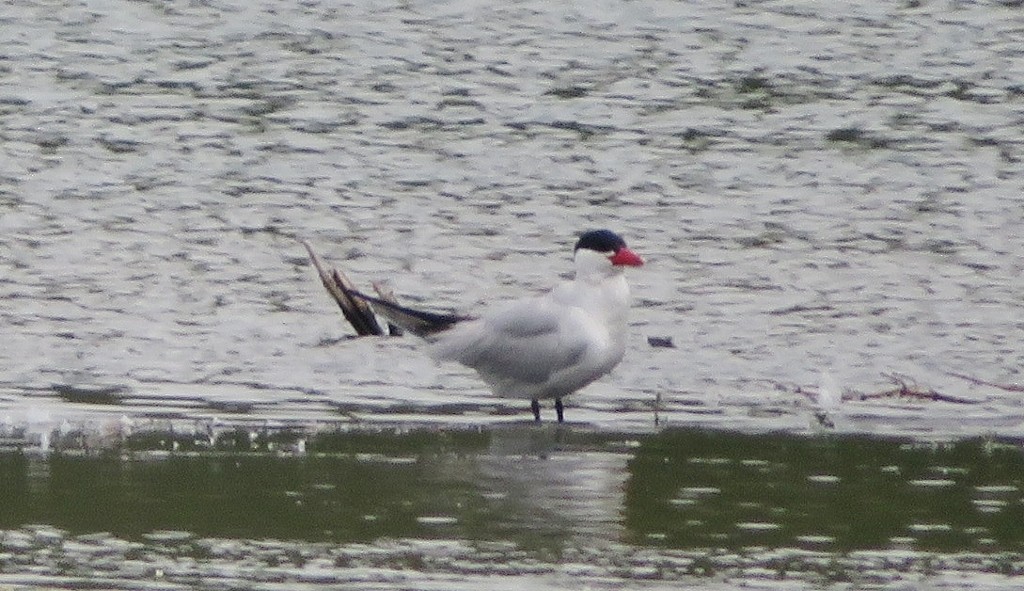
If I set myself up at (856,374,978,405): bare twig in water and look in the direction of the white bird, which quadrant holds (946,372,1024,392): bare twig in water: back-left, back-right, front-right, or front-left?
back-right

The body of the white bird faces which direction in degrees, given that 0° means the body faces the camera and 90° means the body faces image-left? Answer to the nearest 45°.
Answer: approximately 270°

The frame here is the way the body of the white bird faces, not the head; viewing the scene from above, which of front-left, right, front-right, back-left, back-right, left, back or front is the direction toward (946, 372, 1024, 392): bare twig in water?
front

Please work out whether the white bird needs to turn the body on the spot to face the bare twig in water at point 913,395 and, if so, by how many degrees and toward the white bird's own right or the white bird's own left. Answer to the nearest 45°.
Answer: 0° — it already faces it

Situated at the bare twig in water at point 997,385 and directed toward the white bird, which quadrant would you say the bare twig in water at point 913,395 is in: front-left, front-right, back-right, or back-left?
front-left
